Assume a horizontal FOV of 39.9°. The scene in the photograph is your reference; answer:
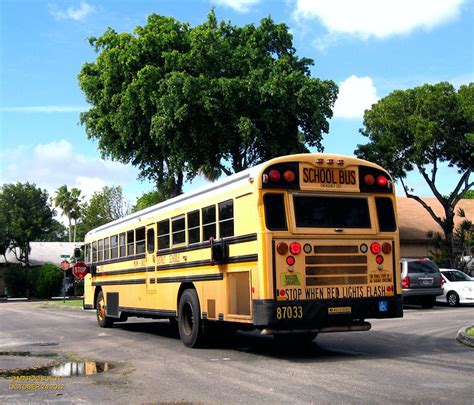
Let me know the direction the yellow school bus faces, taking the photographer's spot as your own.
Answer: facing away from the viewer and to the left of the viewer

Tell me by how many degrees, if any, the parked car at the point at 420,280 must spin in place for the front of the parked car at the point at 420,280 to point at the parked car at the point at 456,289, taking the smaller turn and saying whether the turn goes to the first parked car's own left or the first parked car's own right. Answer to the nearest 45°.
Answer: approximately 45° to the first parked car's own right

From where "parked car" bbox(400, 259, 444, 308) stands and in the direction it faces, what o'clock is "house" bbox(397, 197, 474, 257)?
The house is roughly at 12 o'clock from the parked car.

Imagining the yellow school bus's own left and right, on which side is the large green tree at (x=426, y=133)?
on its right

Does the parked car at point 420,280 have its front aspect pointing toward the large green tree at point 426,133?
yes

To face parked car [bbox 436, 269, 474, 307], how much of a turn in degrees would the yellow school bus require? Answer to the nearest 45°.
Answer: approximately 90° to its right

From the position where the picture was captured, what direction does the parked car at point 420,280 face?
facing away from the viewer

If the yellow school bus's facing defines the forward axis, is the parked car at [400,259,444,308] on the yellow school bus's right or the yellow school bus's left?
on its right

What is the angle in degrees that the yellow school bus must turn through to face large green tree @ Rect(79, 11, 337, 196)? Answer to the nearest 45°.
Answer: approximately 45° to its right

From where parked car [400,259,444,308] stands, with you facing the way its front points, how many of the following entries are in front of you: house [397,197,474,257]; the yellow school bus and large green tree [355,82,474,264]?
2
